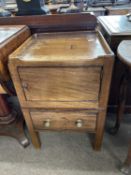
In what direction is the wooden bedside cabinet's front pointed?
toward the camera

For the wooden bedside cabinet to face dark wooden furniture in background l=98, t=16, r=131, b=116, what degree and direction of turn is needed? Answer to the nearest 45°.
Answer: approximately 135° to its left

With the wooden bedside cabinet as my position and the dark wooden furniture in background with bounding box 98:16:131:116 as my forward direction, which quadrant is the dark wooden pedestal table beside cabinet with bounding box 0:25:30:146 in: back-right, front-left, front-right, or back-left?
back-left

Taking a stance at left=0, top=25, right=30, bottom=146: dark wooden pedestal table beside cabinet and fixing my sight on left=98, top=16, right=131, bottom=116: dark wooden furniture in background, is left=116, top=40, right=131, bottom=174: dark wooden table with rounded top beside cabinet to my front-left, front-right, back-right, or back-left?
front-right

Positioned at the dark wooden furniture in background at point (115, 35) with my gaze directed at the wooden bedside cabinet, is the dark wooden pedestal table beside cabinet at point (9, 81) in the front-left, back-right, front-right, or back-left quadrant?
front-right
